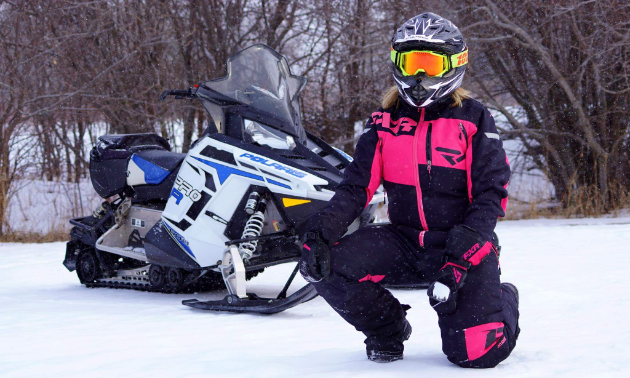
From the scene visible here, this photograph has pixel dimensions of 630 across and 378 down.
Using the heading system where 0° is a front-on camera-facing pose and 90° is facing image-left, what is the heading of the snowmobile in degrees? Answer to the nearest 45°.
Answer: approximately 315°

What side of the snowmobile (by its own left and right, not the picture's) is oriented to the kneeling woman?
front

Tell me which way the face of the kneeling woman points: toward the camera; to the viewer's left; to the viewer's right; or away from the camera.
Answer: toward the camera
